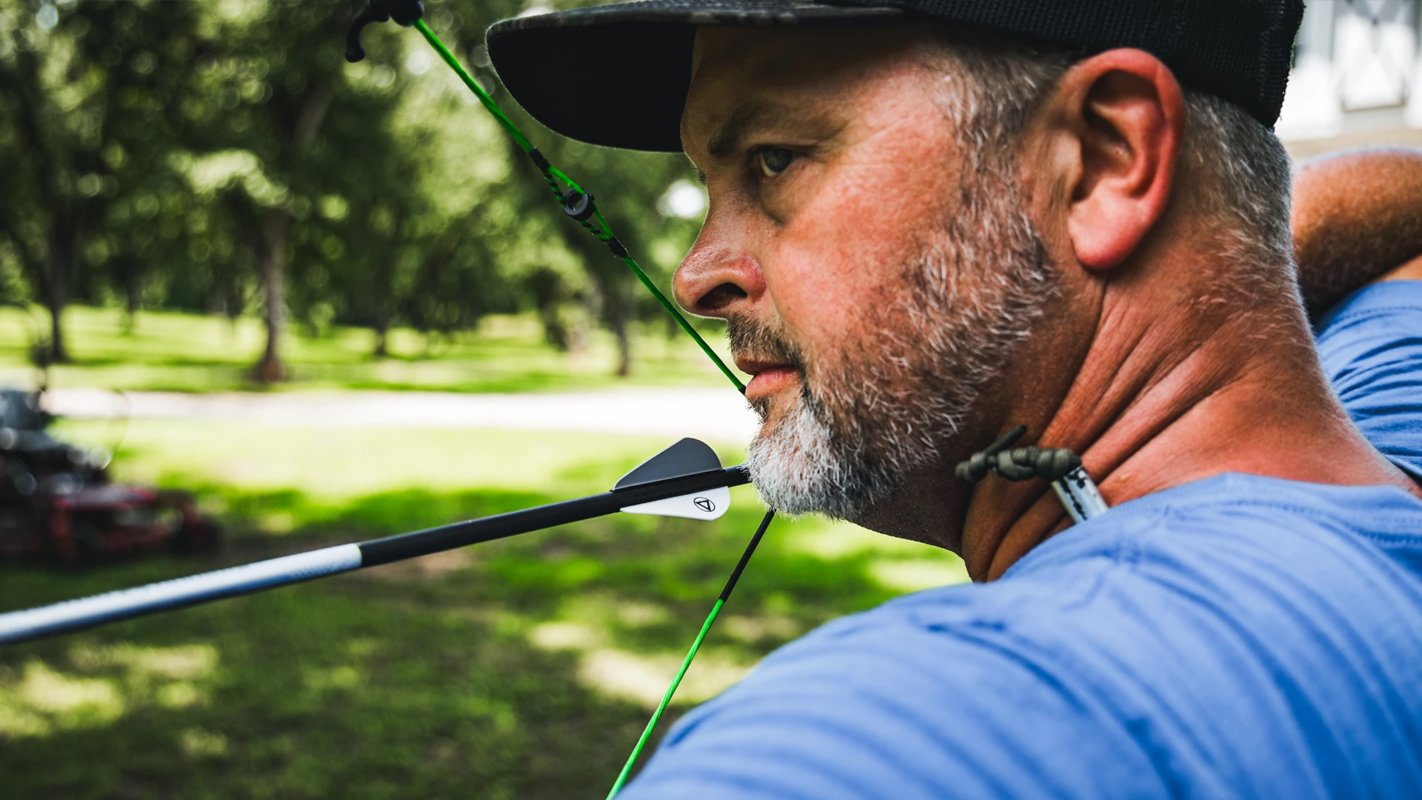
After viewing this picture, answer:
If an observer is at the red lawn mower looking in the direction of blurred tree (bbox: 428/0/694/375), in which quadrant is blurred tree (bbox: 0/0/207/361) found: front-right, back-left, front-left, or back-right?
front-left

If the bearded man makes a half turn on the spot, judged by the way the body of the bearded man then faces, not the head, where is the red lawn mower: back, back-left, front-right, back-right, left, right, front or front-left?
back

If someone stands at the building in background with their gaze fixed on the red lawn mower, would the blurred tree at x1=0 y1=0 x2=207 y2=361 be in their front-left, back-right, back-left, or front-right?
front-right

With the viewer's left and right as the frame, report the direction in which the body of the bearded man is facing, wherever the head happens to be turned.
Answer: facing away from the viewer and to the left of the viewer

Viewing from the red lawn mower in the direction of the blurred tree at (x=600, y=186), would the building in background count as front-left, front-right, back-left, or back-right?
front-right

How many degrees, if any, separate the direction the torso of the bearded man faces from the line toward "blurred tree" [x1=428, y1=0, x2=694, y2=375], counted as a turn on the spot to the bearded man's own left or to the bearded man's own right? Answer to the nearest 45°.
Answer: approximately 45° to the bearded man's own right

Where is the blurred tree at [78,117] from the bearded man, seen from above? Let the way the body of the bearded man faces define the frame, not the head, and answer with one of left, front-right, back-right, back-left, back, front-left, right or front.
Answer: front

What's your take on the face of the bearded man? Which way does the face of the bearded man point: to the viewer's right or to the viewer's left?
to the viewer's left

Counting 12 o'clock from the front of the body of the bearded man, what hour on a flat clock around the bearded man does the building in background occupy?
The building in background is roughly at 2 o'clock from the bearded man.
